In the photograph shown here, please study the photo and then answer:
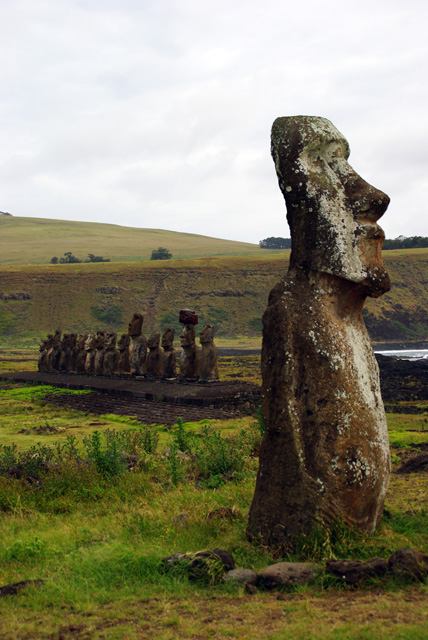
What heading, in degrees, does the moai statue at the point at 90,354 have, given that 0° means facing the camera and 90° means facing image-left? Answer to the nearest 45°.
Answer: approximately 45°

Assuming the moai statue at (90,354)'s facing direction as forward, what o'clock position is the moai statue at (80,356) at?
the moai statue at (80,356) is roughly at 4 o'clock from the moai statue at (90,354).

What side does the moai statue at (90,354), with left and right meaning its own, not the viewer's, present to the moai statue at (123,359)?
left

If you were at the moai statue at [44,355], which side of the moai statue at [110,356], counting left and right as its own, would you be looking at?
right

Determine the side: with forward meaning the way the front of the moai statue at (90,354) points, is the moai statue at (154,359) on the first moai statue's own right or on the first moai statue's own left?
on the first moai statue's own left

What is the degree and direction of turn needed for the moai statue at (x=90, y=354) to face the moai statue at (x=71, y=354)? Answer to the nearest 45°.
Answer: approximately 135° to its right

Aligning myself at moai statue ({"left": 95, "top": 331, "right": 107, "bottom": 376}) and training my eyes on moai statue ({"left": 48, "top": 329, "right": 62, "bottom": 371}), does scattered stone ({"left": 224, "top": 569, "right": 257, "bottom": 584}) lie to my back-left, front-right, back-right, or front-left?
back-left

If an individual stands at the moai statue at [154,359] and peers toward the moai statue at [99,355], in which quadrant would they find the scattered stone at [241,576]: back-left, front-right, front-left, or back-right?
back-left

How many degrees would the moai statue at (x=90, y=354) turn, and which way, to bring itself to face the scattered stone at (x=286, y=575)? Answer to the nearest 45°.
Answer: approximately 45° to its left
